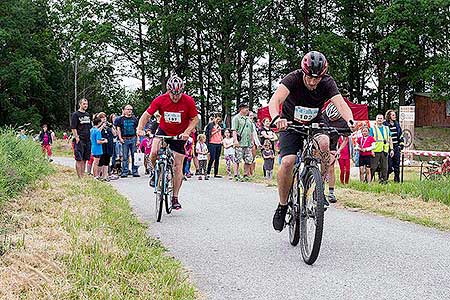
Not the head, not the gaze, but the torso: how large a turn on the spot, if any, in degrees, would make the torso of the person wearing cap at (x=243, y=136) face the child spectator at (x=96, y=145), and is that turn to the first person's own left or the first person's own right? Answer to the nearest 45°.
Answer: approximately 135° to the first person's own right

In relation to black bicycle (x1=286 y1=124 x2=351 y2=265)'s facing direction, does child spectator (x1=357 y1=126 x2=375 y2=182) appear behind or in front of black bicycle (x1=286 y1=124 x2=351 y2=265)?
behind

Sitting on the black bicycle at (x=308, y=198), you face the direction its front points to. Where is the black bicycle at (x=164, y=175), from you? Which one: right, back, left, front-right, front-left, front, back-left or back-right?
back-right

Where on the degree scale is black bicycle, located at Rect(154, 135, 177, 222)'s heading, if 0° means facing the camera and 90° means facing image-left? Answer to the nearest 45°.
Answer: approximately 0°

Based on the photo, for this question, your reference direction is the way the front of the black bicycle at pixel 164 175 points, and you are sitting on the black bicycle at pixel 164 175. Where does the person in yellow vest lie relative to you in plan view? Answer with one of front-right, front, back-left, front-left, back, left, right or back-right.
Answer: back-left

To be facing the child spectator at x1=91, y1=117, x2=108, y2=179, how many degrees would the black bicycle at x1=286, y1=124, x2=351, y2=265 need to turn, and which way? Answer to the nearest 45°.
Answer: approximately 135° to its right
